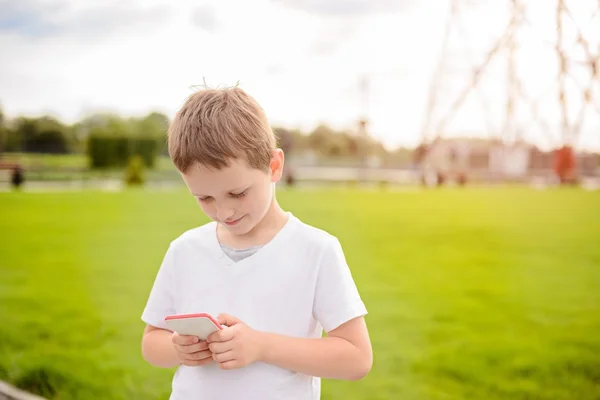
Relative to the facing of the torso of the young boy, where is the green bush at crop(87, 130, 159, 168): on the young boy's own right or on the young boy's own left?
on the young boy's own right

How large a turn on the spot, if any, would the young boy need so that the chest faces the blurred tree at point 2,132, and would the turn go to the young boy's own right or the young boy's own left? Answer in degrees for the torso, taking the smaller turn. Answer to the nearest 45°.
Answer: approximately 135° to the young boy's own right

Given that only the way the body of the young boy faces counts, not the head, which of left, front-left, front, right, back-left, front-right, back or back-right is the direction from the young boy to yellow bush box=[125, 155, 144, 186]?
back-right

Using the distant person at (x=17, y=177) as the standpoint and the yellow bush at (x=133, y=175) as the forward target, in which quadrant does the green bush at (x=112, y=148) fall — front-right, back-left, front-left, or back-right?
front-left

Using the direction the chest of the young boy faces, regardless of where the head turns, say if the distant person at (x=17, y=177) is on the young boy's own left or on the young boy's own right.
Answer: on the young boy's own right

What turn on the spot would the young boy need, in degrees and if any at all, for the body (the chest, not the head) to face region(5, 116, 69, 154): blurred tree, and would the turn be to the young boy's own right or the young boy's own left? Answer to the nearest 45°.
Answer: approximately 135° to the young boy's own right

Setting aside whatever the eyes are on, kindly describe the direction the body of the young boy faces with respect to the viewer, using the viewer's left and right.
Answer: facing the viewer and to the left of the viewer
